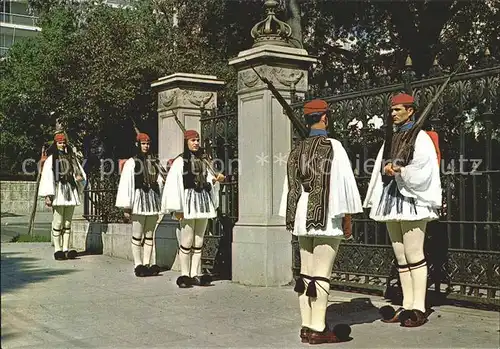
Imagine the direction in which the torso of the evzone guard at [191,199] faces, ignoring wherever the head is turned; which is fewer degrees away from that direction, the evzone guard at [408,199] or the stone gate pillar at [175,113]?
the evzone guard

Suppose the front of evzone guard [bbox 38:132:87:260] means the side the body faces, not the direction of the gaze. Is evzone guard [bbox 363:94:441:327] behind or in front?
in front

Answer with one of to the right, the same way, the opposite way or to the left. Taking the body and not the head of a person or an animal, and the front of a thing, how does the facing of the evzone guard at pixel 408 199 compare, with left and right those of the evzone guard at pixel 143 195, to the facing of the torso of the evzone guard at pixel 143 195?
to the right

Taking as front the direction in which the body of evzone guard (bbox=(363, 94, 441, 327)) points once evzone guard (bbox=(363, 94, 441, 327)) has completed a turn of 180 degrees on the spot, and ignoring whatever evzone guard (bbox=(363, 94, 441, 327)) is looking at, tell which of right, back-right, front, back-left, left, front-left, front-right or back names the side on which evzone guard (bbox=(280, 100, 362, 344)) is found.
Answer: back

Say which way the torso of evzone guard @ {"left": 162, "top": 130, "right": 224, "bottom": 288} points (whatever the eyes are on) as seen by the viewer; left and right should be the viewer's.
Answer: facing the viewer and to the right of the viewer

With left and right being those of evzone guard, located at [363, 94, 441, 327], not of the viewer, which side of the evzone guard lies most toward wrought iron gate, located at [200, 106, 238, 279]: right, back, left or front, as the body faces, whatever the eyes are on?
right

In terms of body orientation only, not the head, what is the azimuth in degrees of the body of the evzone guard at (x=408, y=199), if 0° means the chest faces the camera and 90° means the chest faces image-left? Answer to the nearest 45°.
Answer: approximately 45°

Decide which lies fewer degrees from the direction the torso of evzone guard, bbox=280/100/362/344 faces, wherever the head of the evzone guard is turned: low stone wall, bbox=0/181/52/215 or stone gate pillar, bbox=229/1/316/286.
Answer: the stone gate pillar

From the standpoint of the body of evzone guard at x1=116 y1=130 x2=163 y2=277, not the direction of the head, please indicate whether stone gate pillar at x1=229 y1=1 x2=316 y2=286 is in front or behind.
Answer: in front

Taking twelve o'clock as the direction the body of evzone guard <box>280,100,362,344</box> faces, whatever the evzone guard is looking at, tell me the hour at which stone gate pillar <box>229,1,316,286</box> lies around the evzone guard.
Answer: The stone gate pillar is roughly at 10 o'clock from the evzone guard.

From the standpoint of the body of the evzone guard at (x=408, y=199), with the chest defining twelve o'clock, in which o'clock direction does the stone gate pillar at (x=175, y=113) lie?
The stone gate pillar is roughly at 3 o'clock from the evzone guard.
